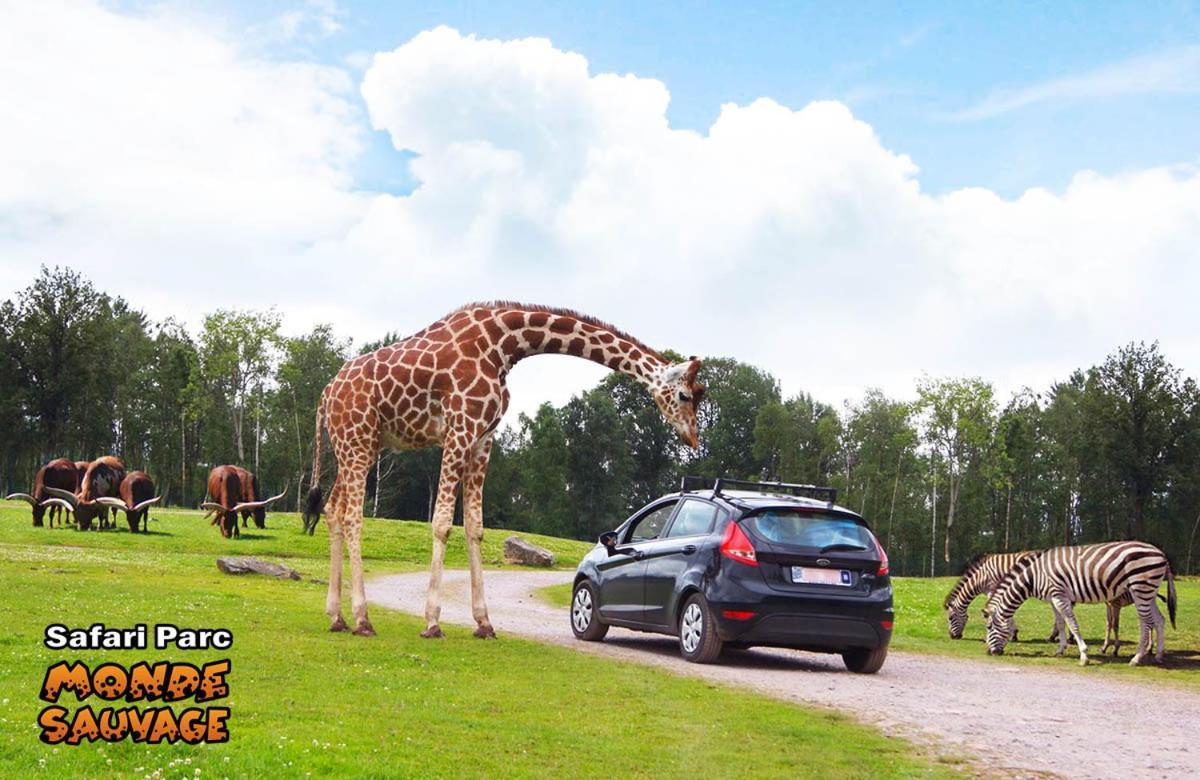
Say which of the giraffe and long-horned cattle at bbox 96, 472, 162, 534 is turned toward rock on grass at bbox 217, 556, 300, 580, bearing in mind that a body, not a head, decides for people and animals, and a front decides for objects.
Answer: the long-horned cattle

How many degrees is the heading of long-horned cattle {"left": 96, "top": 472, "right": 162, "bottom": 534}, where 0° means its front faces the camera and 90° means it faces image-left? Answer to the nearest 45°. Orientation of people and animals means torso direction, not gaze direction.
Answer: approximately 0°

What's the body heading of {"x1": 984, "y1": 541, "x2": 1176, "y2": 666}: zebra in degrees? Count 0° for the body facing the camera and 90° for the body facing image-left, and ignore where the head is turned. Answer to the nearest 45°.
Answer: approximately 90°

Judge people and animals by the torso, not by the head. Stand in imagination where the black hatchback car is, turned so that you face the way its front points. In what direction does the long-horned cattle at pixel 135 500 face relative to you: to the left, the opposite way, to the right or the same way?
the opposite way

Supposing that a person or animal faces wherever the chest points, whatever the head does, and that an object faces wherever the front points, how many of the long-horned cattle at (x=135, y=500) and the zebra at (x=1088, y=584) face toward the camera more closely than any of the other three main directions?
1

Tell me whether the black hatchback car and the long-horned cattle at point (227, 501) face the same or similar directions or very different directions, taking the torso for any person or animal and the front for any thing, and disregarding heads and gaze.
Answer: very different directions

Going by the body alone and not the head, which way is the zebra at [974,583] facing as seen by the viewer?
to the viewer's left

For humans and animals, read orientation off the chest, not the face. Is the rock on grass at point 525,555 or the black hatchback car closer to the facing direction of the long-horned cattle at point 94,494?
the black hatchback car
